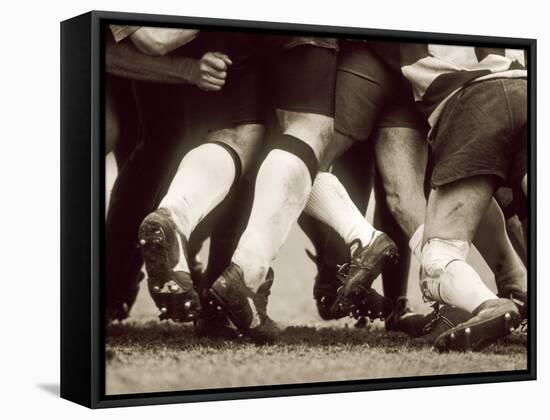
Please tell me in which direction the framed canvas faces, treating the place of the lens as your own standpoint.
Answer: facing the viewer and to the right of the viewer
